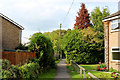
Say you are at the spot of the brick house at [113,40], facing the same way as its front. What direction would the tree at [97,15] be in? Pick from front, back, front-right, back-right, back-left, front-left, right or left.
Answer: back-right

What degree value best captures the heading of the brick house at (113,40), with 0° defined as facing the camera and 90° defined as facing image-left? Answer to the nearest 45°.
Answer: approximately 45°

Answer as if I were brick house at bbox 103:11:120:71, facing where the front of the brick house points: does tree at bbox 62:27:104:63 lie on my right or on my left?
on my right

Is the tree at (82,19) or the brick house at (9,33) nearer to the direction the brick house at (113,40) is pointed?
the brick house

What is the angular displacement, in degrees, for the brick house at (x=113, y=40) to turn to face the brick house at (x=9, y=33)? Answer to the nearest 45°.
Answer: approximately 45° to its right
